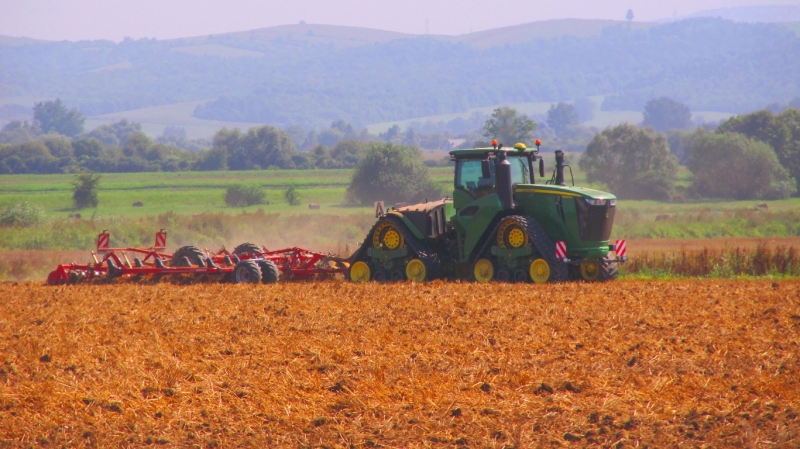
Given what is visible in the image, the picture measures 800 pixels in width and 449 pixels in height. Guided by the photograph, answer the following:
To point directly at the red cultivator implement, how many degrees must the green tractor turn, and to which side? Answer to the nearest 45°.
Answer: approximately 135° to its right

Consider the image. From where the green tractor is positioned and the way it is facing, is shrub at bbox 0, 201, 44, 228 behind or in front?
behind

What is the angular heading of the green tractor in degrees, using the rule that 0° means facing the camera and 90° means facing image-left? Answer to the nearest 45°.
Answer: approximately 315°

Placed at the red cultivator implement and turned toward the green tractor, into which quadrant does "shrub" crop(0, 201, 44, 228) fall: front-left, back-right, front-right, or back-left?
back-left

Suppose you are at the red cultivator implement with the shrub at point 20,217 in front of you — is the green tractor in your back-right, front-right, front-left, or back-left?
back-right
